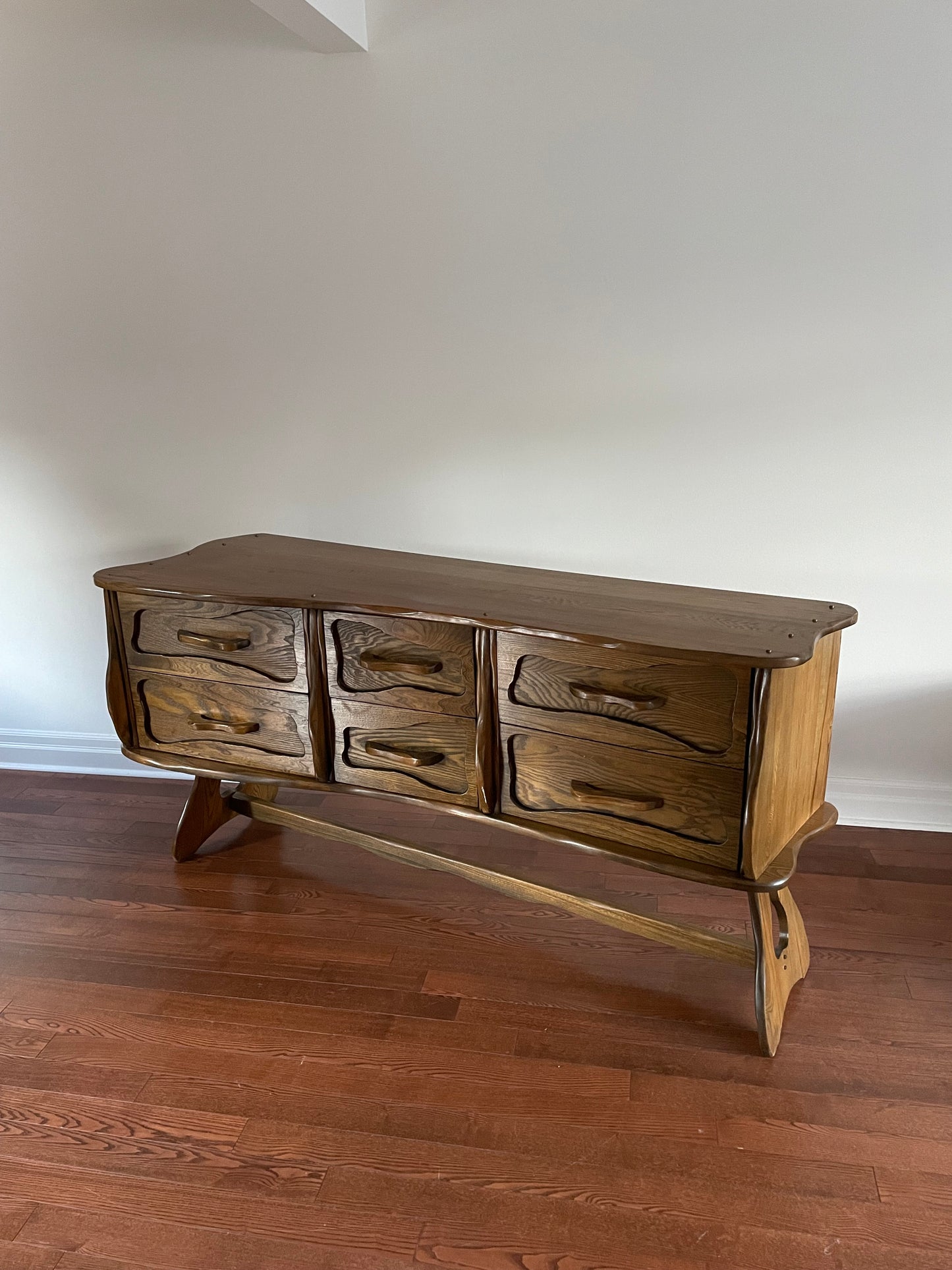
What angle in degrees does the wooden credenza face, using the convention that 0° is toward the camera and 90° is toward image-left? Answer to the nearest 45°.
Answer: approximately 45°
